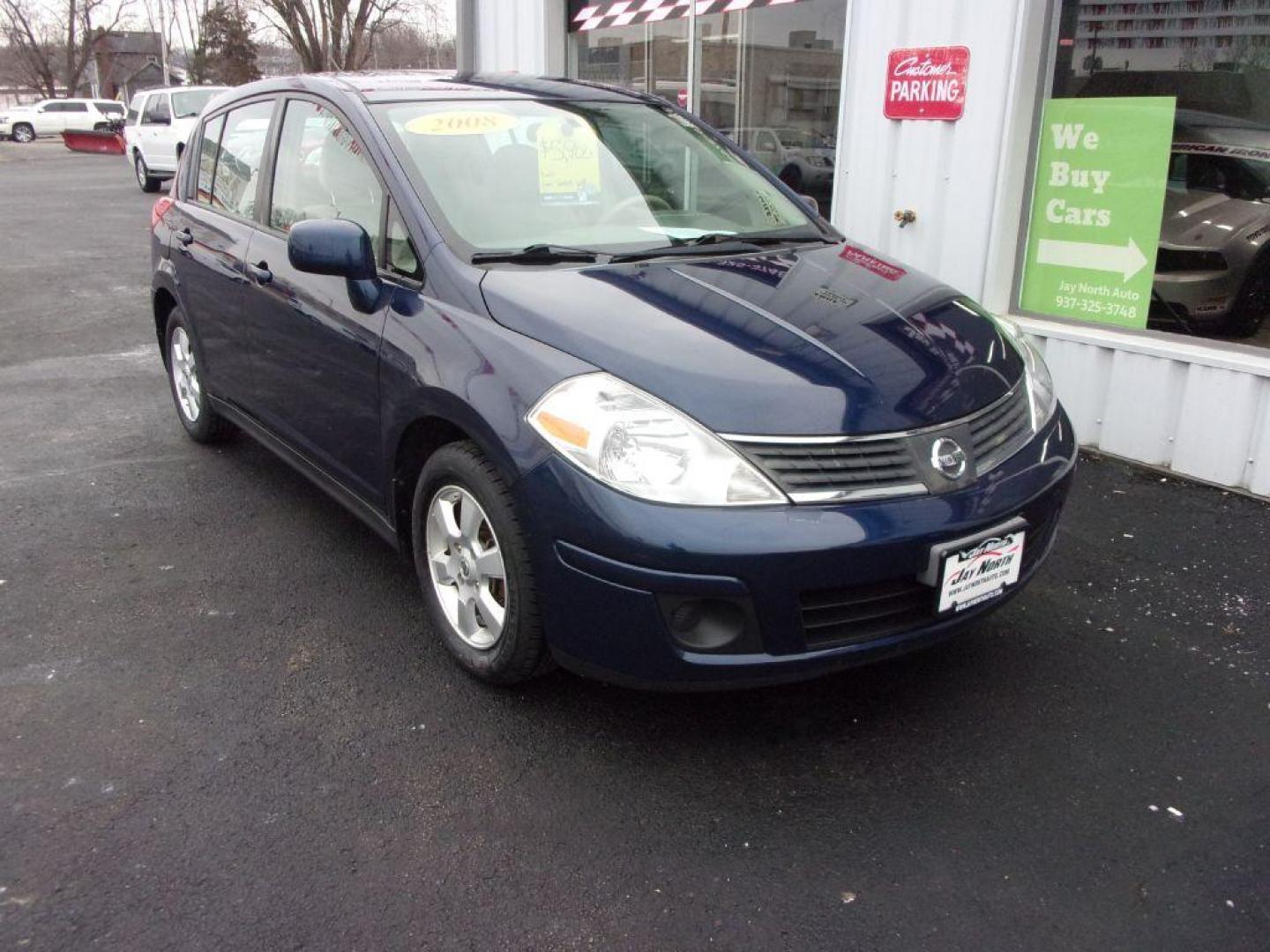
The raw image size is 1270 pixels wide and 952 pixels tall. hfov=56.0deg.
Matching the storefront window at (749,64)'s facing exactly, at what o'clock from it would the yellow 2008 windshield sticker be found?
The yellow 2008 windshield sticker is roughly at 11 o'clock from the storefront window.

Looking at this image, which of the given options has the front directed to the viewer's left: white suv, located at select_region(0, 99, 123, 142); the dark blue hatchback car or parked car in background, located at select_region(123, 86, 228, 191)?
the white suv

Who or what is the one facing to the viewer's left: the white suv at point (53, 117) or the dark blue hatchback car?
the white suv

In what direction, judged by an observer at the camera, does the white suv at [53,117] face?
facing to the left of the viewer

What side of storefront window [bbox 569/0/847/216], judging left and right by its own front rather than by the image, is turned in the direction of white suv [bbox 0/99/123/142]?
right

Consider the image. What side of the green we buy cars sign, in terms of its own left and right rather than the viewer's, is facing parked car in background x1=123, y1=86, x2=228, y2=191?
right

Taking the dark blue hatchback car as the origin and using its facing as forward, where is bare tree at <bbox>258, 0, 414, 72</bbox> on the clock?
The bare tree is roughly at 7 o'clock from the dark blue hatchback car.

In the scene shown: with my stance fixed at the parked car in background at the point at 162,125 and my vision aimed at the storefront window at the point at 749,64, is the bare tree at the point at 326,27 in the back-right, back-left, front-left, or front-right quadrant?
back-left

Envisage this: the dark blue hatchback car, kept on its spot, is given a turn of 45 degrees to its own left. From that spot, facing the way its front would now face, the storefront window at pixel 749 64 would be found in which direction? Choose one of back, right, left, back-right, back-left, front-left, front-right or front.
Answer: left

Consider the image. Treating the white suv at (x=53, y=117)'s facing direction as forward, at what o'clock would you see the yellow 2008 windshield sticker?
The yellow 2008 windshield sticker is roughly at 9 o'clock from the white suv.

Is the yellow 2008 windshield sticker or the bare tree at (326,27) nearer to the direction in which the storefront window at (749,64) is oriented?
the yellow 2008 windshield sticker

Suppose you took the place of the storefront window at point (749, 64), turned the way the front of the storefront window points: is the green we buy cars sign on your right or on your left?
on your left

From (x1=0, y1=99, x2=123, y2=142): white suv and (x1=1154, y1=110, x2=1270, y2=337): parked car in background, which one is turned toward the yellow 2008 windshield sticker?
the parked car in background

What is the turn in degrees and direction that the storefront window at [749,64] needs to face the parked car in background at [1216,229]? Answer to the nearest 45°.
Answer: approximately 90° to its left
